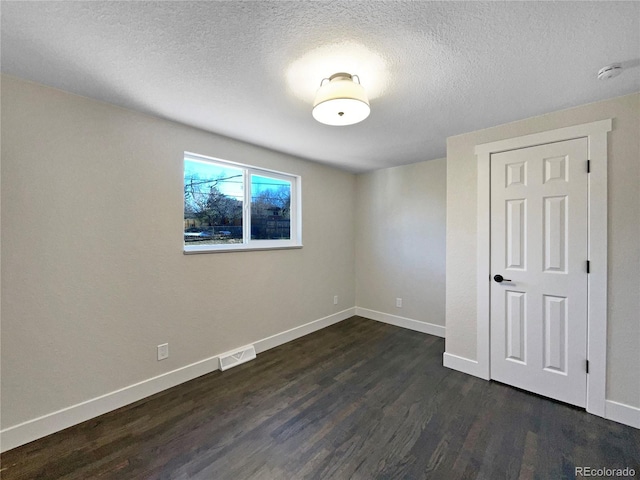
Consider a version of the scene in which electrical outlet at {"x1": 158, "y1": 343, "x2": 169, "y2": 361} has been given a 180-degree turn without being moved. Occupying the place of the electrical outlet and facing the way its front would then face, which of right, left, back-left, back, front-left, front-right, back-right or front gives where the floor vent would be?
back-right

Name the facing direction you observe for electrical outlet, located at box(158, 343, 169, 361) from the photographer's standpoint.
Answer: facing the viewer and to the right of the viewer
